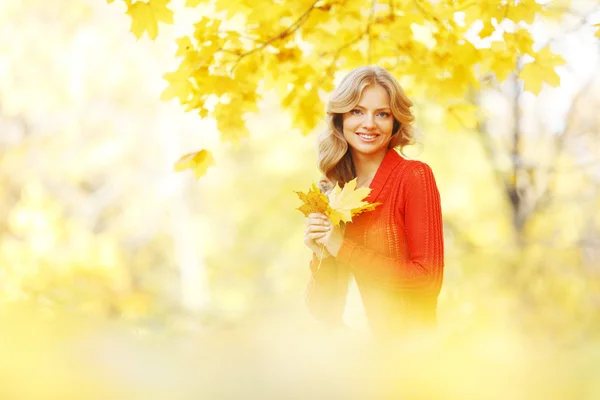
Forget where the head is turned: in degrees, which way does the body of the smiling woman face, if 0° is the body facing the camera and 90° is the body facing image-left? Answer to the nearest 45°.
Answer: approximately 45°

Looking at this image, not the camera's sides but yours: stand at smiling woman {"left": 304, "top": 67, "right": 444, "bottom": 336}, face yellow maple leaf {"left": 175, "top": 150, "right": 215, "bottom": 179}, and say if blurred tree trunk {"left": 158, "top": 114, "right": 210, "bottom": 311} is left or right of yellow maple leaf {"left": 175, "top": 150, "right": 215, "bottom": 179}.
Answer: right

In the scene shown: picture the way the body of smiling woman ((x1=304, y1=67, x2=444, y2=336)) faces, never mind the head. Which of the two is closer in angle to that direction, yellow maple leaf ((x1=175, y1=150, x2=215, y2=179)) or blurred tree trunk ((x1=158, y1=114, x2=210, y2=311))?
the yellow maple leaf

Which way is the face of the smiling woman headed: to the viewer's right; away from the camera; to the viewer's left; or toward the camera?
toward the camera

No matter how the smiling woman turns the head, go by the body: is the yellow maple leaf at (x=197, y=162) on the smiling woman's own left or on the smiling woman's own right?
on the smiling woman's own right
